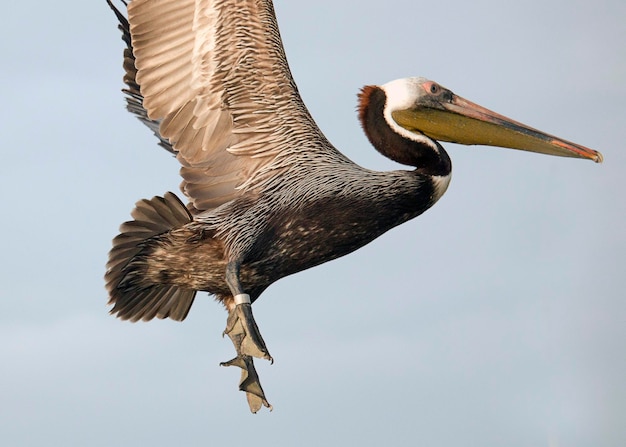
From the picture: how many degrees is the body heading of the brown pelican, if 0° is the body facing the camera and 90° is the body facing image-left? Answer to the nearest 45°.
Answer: approximately 270°
